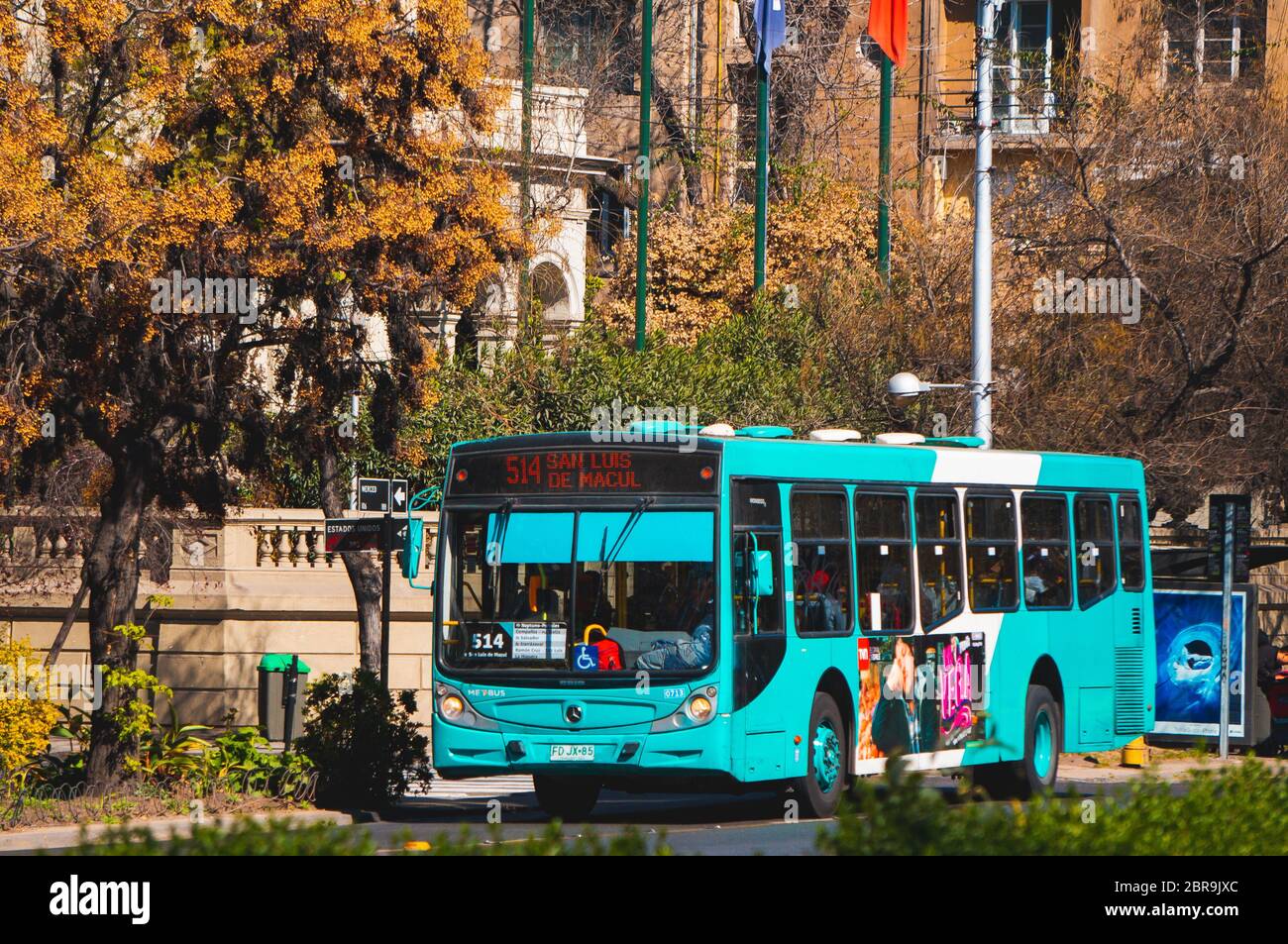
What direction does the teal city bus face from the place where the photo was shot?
facing the viewer and to the left of the viewer

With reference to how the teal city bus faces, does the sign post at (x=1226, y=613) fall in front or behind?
behind

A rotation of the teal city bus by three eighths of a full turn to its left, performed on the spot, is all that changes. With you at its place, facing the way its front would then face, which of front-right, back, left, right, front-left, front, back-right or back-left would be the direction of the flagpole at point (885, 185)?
left

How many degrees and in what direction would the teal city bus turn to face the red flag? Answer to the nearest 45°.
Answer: approximately 135° to its right

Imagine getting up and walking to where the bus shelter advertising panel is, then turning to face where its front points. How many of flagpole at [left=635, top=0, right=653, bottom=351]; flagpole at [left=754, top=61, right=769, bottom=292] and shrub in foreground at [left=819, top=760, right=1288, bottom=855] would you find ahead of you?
1

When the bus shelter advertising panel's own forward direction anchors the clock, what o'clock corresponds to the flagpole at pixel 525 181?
The flagpole is roughly at 4 o'clock from the bus shelter advertising panel.

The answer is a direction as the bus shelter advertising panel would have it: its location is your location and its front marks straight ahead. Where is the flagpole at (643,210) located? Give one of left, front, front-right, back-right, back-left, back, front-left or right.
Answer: back-right

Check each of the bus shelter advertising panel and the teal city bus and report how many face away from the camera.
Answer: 0

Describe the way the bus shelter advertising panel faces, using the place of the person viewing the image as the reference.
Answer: facing the viewer

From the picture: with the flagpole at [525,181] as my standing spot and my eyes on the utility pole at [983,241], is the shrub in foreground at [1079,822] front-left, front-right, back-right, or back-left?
front-right

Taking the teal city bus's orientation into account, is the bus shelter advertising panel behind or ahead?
behind

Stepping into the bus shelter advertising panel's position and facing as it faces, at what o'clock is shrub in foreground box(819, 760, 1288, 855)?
The shrub in foreground is roughly at 12 o'clock from the bus shelter advertising panel.

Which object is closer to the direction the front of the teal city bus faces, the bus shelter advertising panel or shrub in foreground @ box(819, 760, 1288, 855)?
the shrub in foreground
